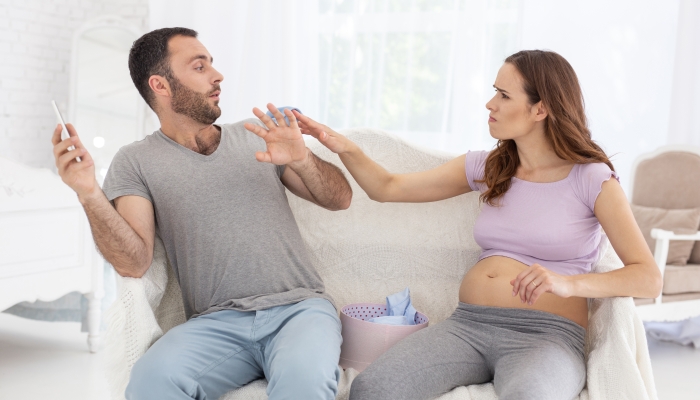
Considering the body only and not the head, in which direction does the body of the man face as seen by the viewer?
toward the camera

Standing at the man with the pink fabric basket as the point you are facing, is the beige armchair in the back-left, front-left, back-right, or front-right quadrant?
front-left

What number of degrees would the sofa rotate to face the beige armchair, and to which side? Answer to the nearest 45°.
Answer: approximately 135° to its left

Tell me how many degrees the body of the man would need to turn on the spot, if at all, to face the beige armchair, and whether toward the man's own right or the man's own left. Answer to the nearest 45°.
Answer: approximately 135° to the man's own left

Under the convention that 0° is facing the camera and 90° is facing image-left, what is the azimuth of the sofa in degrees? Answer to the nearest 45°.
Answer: approximately 0°

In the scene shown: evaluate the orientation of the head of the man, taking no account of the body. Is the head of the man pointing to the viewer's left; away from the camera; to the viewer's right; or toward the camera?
to the viewer's right

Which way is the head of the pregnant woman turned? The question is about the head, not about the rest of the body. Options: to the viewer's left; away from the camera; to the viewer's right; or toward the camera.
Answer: to the viewer's left
